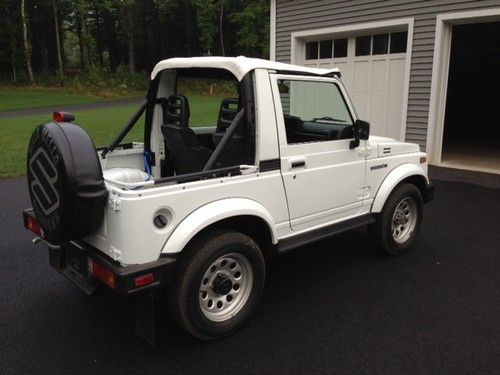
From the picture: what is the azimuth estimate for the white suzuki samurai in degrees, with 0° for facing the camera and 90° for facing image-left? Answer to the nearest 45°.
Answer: approximately 225°

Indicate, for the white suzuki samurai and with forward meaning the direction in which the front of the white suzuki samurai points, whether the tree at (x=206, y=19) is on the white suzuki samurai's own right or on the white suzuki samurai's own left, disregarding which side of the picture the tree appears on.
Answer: on the white suzuki samurai's own left

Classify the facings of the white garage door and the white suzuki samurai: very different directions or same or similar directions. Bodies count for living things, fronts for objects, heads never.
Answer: very different directions

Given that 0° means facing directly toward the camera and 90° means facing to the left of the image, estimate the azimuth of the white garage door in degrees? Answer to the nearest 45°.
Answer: approximately 45°

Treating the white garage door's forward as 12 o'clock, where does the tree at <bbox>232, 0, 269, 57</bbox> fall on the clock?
The tree is roughly at 4 o'clock from the white garage door.

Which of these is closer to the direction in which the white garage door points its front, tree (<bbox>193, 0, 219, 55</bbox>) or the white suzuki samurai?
the white suzuki samurai

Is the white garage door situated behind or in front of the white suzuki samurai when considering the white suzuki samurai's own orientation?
in front
